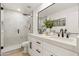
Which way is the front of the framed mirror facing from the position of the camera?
facing the viewer and to the left of the viewer
